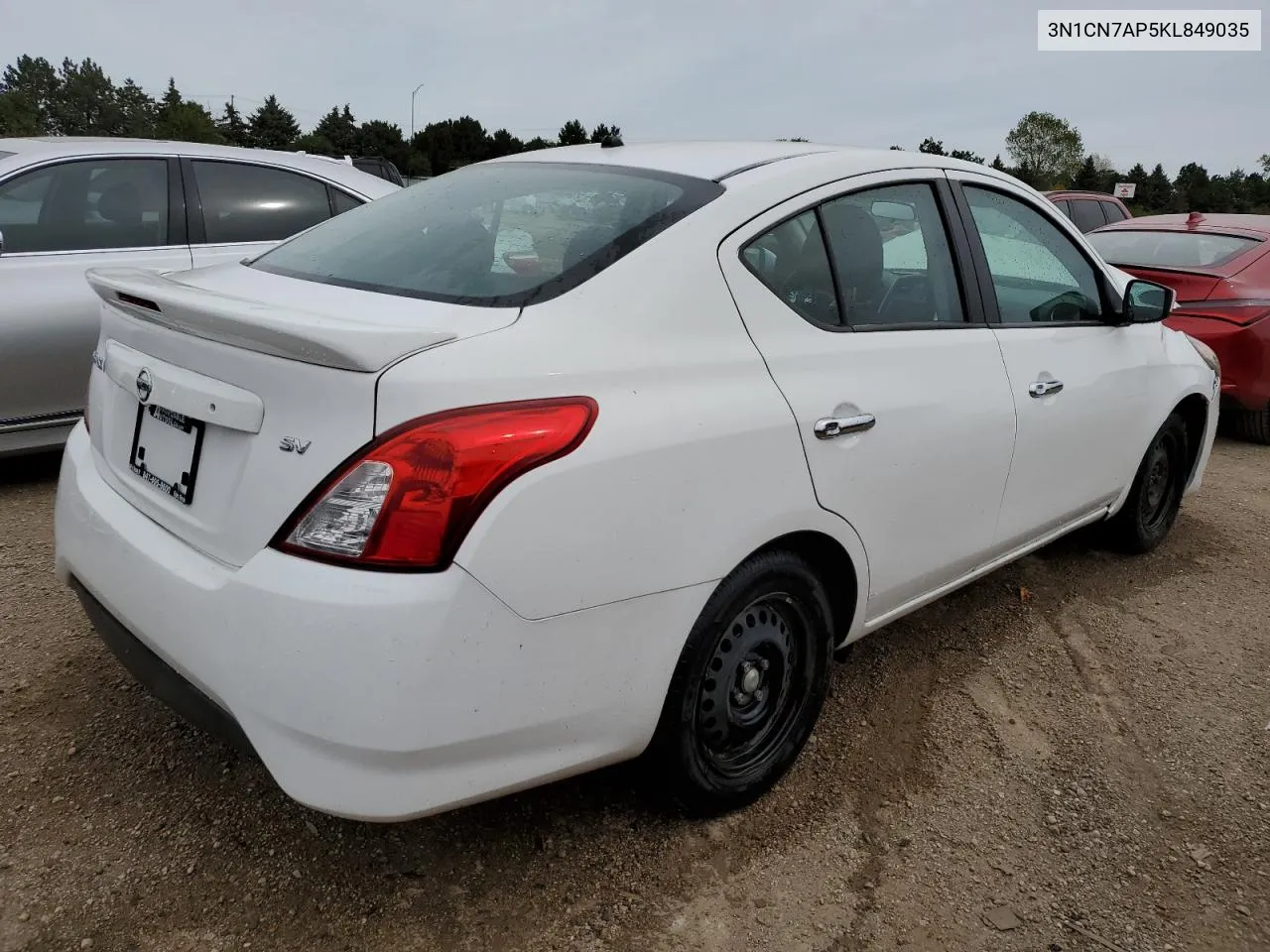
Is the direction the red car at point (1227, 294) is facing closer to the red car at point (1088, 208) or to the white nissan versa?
the red car

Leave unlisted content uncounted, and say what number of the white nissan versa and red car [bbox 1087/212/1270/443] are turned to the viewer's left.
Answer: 0

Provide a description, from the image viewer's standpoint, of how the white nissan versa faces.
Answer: facing away from the viewer and to the right of the viewer

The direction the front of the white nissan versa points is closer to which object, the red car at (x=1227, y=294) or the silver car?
the red car

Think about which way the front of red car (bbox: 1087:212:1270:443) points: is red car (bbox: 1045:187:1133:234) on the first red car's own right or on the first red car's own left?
on the first red car's own left

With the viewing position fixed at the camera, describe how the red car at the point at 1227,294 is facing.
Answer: facing away from the viewer and to the right of the viewer

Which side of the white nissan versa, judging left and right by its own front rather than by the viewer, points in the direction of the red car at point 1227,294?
front

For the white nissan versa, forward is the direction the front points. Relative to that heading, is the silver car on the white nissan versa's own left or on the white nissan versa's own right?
on the white nissan versa's own left
